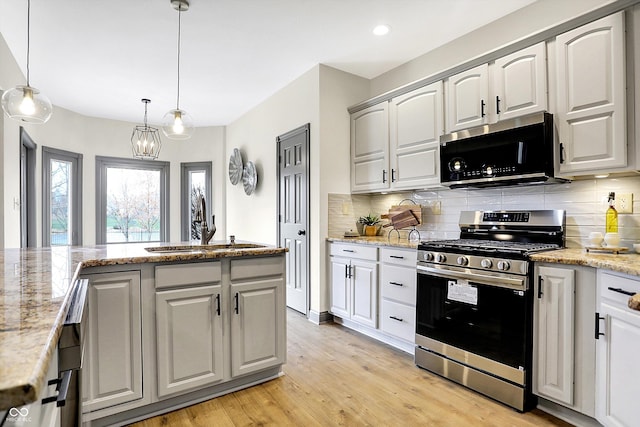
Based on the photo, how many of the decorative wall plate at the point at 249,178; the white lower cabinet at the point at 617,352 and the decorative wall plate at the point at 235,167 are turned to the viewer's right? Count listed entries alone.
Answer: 0

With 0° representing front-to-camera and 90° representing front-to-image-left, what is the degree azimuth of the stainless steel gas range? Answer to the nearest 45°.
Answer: approximately 45°

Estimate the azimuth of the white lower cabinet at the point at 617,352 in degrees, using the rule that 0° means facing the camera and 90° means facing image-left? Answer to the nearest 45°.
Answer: approximately 45°

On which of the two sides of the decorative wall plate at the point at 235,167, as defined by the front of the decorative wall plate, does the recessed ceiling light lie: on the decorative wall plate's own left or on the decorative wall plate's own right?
on the decorative wall plate's own left

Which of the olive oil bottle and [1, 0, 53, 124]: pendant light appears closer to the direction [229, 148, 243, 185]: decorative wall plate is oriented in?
the pendant light

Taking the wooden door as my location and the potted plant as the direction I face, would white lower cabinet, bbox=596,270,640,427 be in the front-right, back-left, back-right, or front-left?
front-right

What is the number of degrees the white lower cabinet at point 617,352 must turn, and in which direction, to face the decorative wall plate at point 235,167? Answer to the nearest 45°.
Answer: approximately 45° to its right

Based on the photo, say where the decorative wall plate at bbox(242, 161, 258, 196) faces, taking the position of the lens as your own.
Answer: facing the viewer and to the left of the viewer

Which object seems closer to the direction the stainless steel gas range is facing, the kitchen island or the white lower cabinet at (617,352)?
the kitchen island
